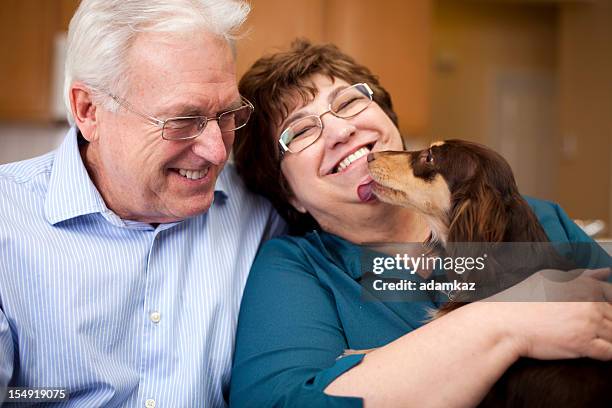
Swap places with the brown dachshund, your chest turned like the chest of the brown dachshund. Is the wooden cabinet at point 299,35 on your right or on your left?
on your right

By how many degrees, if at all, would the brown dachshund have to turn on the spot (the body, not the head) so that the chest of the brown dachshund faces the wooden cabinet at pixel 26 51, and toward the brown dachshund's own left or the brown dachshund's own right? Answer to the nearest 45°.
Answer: approximately 45° to the brown dachshund's own right

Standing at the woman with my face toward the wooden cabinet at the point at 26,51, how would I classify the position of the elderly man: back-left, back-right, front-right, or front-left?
front-left

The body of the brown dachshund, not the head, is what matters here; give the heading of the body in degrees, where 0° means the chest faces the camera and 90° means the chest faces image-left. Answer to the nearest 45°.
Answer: approximately 90°

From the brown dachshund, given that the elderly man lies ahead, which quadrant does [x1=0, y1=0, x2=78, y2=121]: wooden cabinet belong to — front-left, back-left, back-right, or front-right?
front-right

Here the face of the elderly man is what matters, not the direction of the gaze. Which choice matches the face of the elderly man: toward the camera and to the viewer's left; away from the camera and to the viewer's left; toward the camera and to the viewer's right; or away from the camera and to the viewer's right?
toward the camera and to the viewer's right

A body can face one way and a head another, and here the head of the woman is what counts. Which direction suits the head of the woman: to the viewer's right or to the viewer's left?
to the viewer's right
